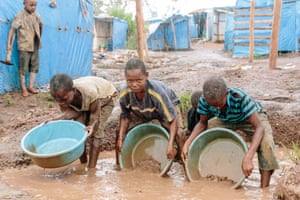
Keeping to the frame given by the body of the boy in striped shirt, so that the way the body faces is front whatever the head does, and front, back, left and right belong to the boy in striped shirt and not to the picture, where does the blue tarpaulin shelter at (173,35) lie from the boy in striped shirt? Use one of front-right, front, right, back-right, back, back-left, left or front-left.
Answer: back-right

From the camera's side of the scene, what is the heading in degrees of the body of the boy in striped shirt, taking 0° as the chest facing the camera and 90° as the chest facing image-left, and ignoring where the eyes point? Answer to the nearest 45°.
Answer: approximately 45°

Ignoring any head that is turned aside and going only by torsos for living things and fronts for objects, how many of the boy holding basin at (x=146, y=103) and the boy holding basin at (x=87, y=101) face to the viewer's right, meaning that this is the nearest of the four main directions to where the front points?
0

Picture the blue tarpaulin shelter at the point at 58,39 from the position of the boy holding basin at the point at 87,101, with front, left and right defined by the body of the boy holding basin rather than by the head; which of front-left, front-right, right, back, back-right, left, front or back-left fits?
back-right

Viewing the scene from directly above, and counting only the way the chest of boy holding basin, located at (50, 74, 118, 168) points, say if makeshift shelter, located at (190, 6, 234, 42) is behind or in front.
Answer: behind

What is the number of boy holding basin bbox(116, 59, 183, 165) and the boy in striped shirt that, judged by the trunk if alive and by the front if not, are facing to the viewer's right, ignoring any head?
0

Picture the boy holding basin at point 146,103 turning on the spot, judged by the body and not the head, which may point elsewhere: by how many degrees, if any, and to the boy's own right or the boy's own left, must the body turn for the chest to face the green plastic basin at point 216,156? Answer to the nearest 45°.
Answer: approximately 45° to the boy's own left
